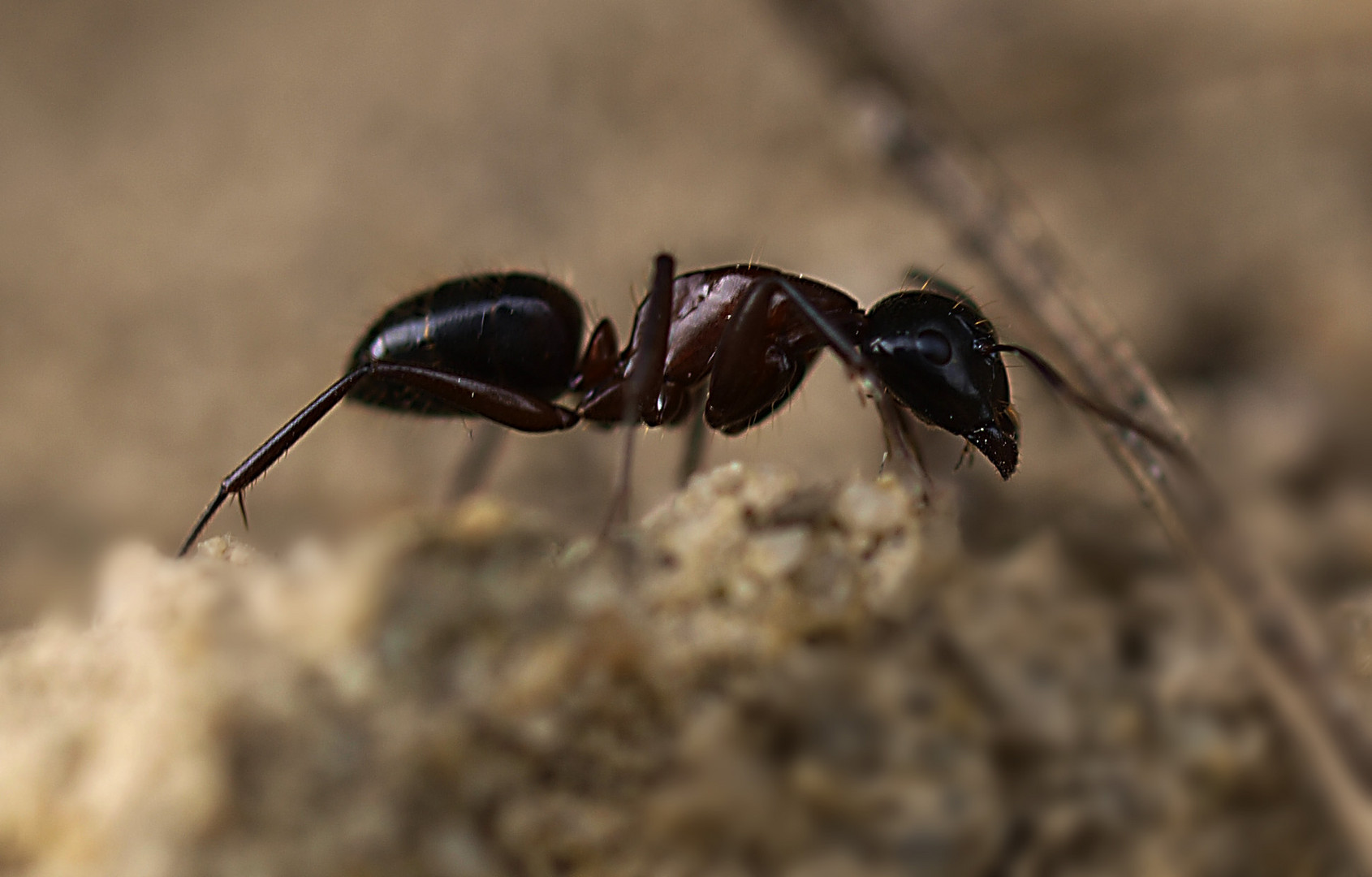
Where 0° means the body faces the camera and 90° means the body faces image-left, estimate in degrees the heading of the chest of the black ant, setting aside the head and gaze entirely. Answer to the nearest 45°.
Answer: approximately 270°
